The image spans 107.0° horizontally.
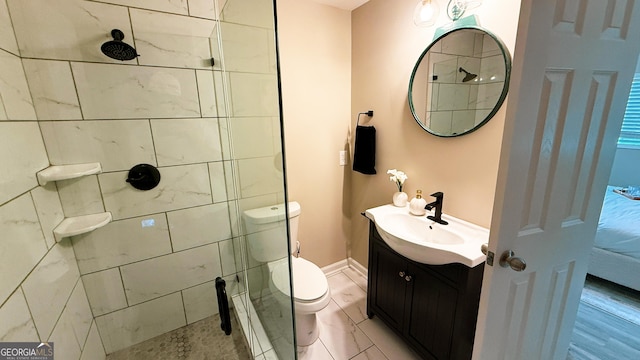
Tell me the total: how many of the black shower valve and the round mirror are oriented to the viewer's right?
0

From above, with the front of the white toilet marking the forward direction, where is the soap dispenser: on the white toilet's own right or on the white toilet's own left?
on the white toilet's own left

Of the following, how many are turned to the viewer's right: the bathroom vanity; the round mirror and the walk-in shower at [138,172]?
1

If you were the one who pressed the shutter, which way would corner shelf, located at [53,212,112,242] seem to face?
facing the viewer and to the right of the viewer

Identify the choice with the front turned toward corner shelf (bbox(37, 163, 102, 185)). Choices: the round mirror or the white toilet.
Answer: the round mirror

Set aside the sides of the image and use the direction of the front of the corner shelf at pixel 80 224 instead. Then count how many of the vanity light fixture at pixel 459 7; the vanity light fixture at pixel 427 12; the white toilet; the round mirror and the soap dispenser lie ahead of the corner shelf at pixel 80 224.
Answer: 5

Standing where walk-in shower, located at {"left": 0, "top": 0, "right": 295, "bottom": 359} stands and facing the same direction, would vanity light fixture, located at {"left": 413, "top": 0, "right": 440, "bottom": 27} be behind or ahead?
ahead

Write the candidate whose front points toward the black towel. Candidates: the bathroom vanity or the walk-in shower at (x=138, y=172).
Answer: the walk-in shower

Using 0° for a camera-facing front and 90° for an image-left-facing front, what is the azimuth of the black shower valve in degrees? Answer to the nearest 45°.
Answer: approximately 0°
